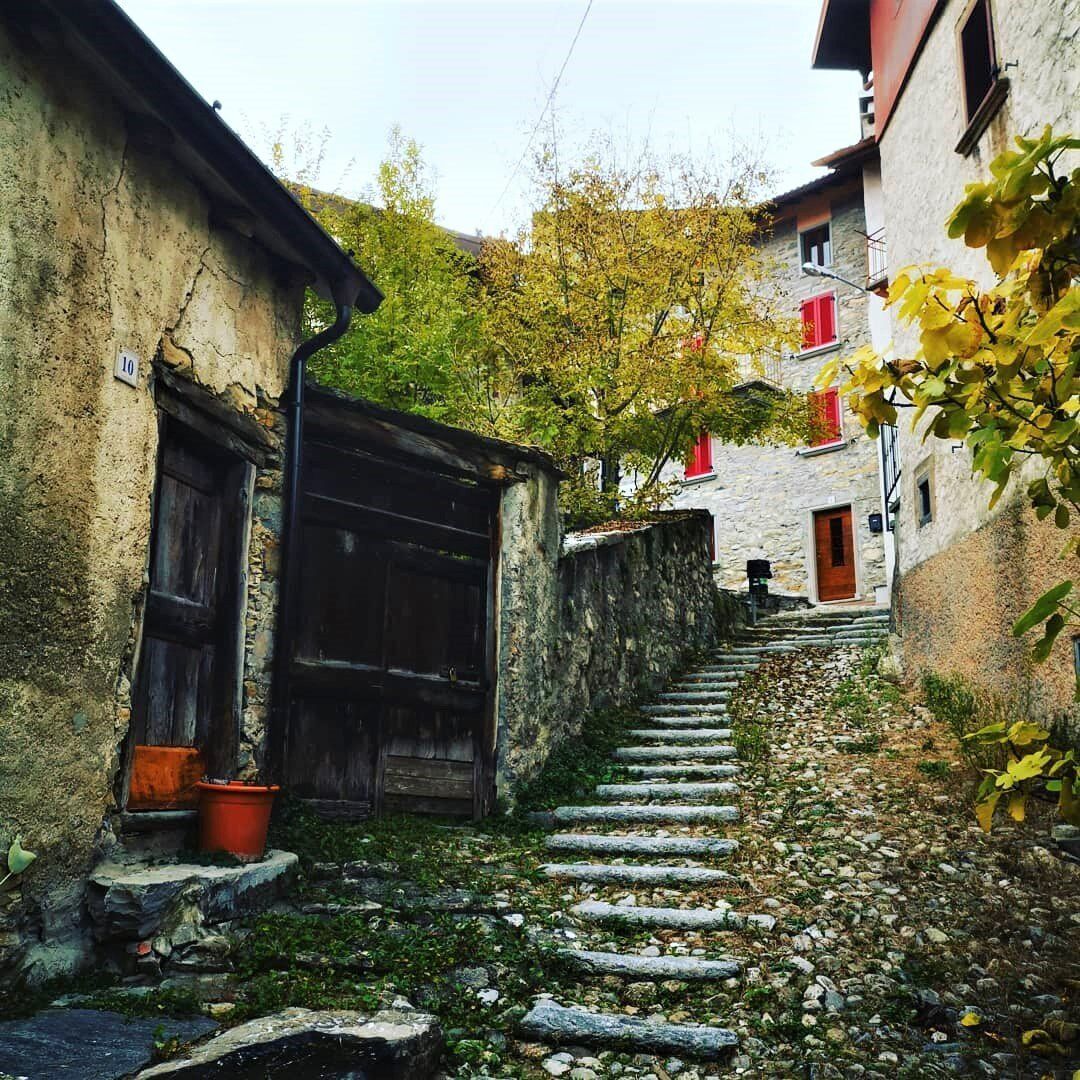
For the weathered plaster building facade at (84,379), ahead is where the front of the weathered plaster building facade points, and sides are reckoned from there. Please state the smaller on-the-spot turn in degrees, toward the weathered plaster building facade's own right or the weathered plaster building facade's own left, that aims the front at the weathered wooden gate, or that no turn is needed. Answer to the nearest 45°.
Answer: approximately 90° to the weathered plaster building facade's own left

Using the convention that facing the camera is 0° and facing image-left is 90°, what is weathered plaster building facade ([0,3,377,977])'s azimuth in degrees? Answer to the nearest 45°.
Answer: approximately 315°

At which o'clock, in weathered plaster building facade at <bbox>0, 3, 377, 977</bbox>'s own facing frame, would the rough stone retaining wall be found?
The rough stone retaining wall is roughly at 9 o'clock from the weathered plaster building facade.

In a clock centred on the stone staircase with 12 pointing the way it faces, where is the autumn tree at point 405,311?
The autumn tree is roughly at 5 o'clock from the stone staircase.

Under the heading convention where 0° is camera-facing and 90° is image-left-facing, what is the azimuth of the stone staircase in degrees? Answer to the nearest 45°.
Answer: approximately 0°

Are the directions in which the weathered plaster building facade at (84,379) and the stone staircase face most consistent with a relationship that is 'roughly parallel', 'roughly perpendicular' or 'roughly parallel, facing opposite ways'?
roughly perpendicular

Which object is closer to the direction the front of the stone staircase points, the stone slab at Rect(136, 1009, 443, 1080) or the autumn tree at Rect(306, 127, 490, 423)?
the stone slab
